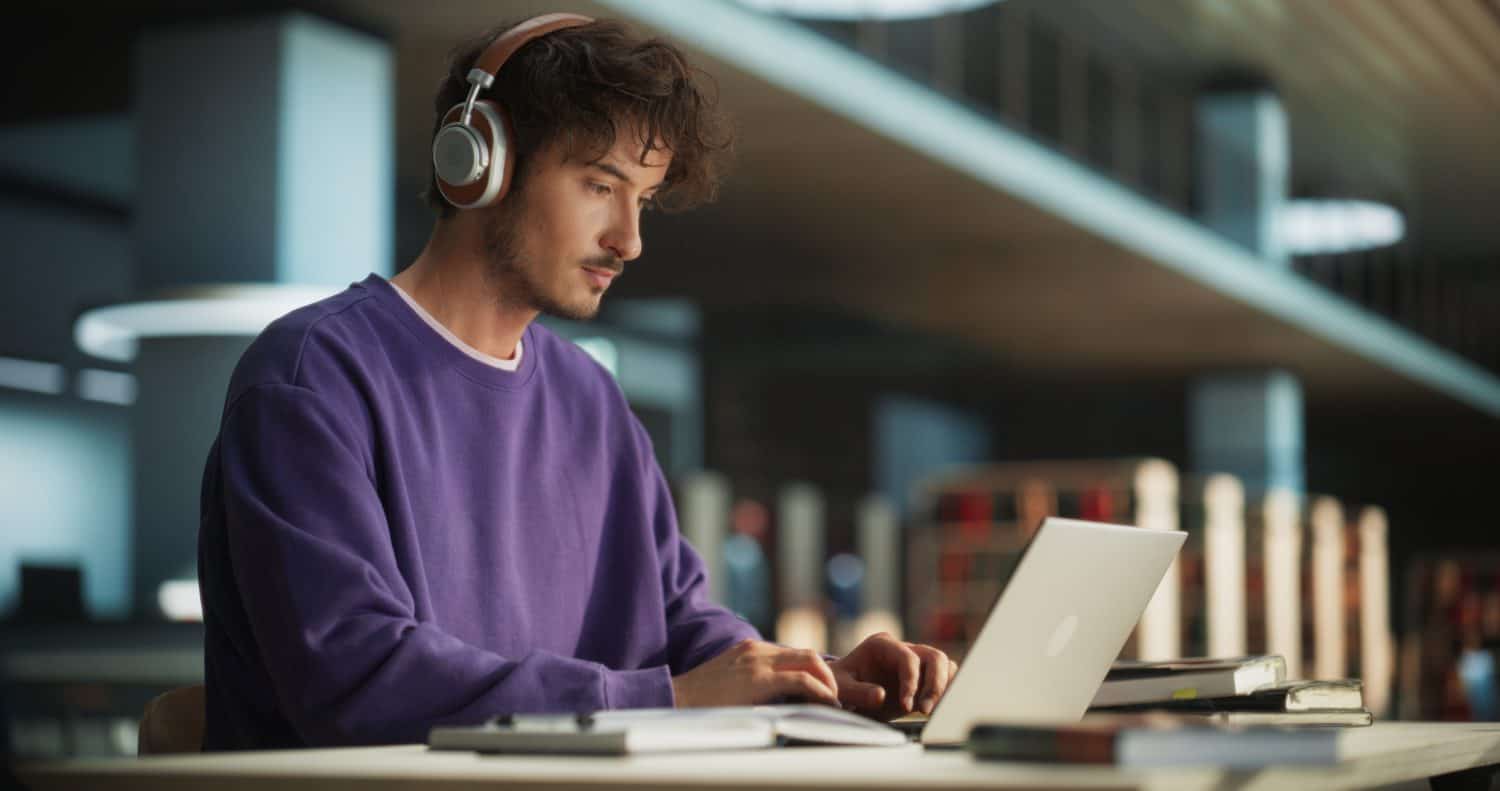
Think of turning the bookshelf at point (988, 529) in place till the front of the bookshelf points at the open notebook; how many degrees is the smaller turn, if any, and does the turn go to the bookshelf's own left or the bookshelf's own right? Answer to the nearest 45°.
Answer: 0° — it already faces it

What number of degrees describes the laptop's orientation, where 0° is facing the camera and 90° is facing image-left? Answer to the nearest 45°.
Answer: approximately 135°

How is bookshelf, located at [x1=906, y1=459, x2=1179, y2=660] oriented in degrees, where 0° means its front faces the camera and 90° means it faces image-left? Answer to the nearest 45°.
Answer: approximately 0°

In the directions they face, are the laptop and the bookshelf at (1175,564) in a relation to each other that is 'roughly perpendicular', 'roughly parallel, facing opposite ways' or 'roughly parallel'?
roughly perpendicular

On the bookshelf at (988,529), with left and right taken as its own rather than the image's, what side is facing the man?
front

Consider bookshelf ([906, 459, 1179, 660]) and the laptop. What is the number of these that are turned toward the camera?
1

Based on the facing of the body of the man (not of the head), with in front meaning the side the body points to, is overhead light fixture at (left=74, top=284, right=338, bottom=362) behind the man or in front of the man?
behind

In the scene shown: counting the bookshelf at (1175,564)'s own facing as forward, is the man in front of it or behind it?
in front
